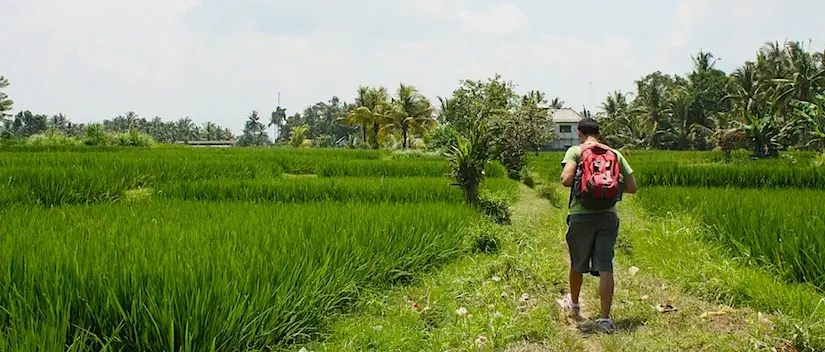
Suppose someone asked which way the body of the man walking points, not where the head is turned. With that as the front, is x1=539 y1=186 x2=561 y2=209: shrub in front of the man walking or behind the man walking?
in front

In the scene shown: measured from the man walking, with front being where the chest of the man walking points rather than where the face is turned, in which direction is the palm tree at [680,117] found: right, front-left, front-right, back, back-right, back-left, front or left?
front

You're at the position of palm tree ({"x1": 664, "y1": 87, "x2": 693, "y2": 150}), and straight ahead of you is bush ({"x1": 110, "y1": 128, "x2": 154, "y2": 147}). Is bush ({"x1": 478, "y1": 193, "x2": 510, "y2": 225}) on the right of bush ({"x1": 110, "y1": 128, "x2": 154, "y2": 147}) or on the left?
left

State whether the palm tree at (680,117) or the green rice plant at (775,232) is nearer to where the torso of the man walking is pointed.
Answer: the palm tree

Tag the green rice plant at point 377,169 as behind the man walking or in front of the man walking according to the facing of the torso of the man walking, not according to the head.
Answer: in front

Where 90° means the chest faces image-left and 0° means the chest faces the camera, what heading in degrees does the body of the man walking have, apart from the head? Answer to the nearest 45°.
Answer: approximately 180°

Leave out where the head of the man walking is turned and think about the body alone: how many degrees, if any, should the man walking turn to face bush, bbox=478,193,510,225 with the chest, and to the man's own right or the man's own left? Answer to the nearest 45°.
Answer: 0° — they already face it

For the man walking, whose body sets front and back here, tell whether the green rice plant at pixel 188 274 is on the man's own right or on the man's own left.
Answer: on the man's own left

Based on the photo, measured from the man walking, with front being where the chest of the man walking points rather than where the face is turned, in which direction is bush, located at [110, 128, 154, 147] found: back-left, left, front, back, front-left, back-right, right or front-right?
front-left

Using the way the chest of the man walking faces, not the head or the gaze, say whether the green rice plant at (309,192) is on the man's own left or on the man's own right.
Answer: on the man's own left

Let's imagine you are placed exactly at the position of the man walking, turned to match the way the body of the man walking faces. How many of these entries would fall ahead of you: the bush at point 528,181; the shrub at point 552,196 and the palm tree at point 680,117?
3
